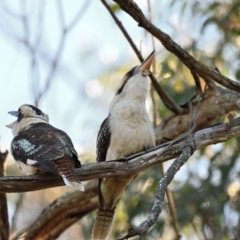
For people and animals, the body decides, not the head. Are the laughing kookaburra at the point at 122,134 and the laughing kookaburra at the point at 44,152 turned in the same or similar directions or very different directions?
very different directions

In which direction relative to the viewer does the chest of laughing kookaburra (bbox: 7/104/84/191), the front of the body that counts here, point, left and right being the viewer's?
facing away from the viewer and to the left of the viewer

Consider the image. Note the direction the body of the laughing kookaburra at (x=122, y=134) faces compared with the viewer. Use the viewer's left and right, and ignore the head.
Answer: facing the viewer and to the right of the viewer

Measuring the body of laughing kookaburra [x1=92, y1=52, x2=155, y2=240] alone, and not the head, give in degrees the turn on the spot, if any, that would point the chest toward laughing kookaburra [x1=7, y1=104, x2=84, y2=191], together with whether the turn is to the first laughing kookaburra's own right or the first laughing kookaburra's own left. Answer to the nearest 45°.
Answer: approximately 90° to the first laughing kookaburra's own right
